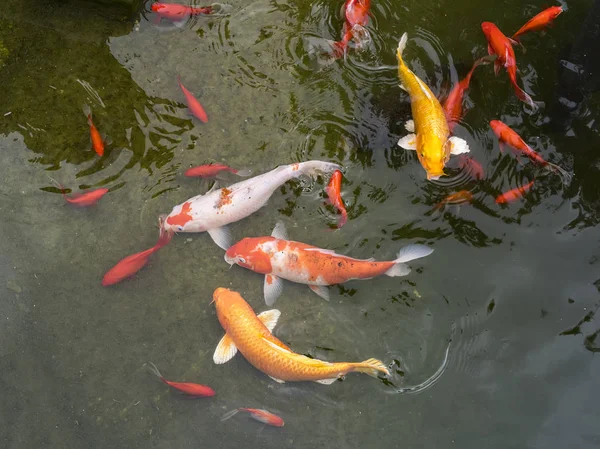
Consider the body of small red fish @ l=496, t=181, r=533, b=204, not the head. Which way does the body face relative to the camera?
to the viewer's left

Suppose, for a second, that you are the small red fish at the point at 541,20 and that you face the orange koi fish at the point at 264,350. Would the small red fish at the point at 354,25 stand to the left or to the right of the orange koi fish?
right

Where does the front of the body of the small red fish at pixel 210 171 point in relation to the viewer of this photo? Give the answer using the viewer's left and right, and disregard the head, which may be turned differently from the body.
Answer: facing to the left of the viewer

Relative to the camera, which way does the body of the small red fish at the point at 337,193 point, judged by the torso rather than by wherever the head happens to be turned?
away from the camera

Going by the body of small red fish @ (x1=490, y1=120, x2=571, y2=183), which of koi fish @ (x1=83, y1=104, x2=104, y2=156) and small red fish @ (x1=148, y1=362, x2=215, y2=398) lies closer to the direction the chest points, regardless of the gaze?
the koi fish

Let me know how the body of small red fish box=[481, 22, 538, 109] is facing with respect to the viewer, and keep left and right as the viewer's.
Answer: facing away from the viewer and to the left of the viewer

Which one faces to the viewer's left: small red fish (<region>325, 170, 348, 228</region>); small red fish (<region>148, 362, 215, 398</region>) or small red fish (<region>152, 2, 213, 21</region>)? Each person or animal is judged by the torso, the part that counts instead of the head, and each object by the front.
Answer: small red fish (<region>152, 2, 213, 21</region>)

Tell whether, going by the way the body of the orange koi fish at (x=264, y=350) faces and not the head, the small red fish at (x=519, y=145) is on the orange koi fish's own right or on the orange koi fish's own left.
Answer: on the orange koi fish's own right

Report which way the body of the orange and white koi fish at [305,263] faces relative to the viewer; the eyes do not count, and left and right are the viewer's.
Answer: facing to the left of the viewer

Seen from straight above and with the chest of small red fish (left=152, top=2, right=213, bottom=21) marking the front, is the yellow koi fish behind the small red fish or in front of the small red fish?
behind

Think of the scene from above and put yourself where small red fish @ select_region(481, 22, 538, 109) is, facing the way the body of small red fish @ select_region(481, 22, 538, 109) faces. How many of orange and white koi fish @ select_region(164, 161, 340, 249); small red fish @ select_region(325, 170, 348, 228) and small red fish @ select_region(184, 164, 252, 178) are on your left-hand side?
3

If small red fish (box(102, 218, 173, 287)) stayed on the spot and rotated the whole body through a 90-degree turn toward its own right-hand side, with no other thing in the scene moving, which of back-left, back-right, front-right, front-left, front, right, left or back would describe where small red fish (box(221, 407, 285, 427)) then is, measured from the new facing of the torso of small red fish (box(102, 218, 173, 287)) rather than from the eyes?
back

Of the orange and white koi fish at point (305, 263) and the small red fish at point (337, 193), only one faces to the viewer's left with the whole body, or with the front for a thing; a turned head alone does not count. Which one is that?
the orange and white koi fish
